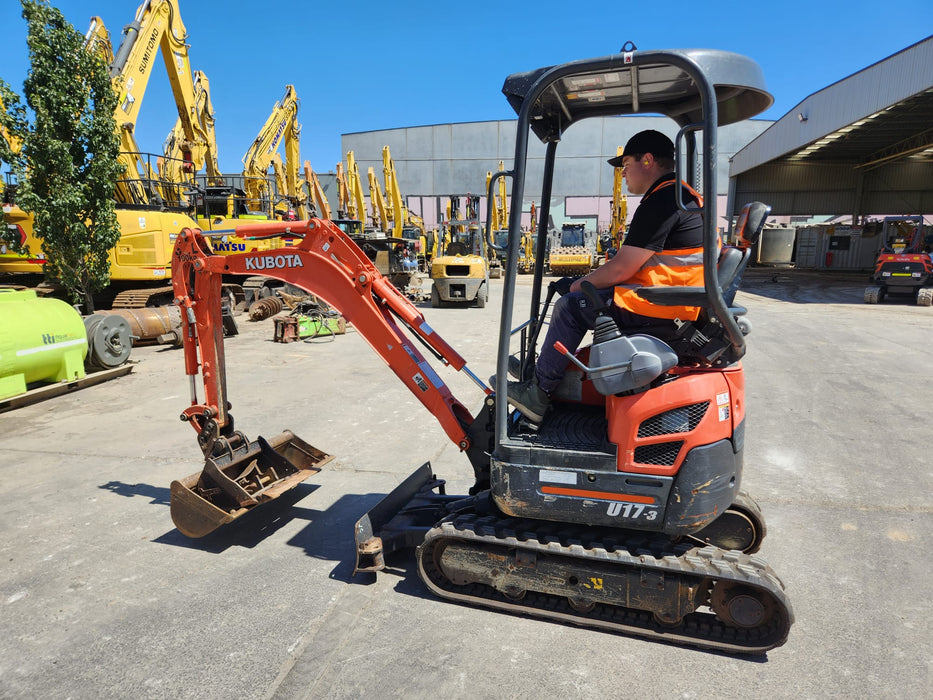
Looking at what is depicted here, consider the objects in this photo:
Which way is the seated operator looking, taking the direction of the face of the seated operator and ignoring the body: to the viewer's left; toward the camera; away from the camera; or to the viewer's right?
to the viewer's left

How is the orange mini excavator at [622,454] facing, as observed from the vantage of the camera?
facing to the left of the viewer

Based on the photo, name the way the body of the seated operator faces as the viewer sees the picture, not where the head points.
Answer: to the viewer's left

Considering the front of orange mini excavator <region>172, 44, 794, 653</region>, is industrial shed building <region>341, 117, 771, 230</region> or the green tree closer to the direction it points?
the green tree
